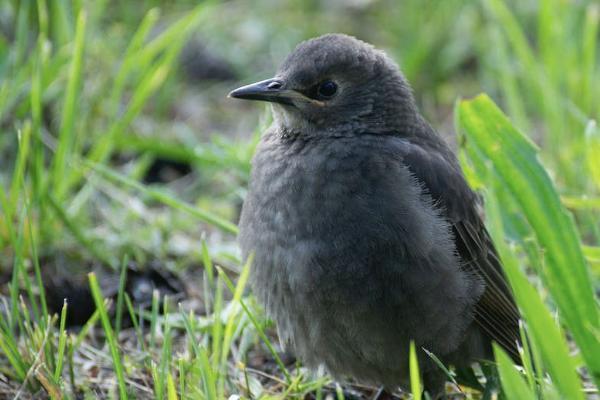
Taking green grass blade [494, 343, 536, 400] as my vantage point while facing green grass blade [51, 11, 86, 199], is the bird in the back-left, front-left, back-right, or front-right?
front-right

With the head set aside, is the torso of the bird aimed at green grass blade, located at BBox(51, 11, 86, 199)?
no

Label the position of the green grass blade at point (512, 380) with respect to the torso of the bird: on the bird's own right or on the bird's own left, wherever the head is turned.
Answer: on the bird's own left

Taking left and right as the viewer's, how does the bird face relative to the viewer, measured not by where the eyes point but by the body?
facing the viewer and to the left of the viewer

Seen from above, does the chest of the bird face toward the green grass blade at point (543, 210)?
no
